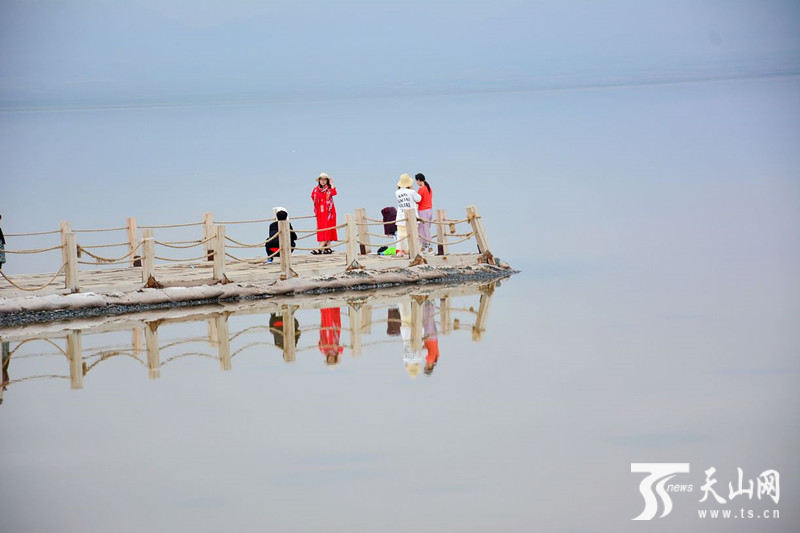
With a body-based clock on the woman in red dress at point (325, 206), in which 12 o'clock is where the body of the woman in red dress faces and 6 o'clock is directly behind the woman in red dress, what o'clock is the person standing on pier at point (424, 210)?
The person standing on pier is roughly at 9 o'clock from the woman in red dress.

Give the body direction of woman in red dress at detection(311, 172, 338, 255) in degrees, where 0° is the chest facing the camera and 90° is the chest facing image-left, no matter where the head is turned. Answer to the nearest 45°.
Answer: approximately 0°

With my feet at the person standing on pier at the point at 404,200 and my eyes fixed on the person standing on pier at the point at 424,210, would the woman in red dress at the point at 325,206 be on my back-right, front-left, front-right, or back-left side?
back-left

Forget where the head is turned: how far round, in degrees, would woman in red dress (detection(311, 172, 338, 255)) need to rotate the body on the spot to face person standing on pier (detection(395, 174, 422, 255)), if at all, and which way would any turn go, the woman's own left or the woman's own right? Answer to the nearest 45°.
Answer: approximately 90° to the woman's own left
